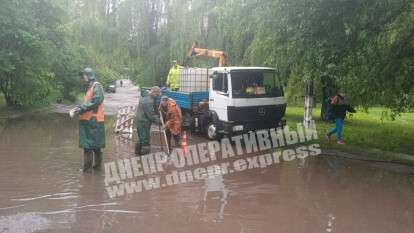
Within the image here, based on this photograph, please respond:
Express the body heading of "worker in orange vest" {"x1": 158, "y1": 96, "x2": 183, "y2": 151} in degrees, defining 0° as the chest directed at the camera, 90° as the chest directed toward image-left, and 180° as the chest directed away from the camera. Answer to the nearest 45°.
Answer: approximately 90°

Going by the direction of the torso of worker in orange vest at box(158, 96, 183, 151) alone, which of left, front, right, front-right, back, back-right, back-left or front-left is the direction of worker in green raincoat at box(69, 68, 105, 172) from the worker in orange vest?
front-left

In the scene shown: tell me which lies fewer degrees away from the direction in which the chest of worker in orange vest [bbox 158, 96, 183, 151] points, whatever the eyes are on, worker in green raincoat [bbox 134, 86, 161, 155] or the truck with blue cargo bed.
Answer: the worker in green raincoat

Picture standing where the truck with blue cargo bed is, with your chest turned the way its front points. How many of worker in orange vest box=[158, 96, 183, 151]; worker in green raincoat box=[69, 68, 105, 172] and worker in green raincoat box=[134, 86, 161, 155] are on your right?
3

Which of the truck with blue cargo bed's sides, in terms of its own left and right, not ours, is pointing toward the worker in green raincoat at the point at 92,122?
right
